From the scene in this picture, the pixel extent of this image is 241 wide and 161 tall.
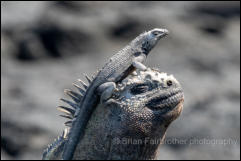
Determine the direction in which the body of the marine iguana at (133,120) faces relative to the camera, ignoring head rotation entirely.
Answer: to the viewer's right
